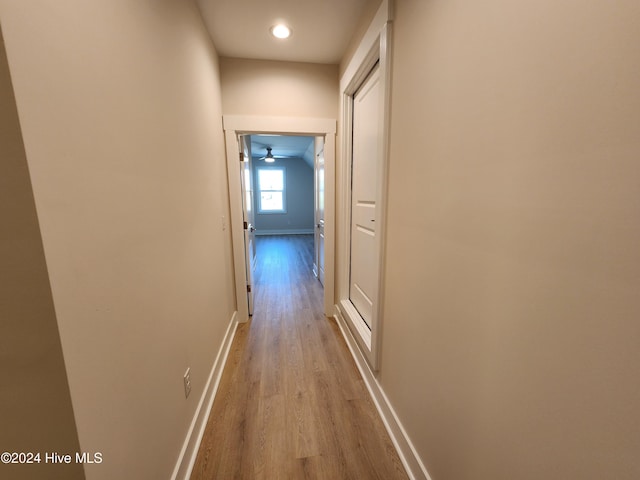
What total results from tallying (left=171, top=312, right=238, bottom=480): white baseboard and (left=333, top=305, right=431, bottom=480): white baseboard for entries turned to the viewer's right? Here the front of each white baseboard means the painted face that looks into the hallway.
1

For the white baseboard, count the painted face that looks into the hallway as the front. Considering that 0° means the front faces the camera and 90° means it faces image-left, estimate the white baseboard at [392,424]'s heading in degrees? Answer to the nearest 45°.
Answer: approximately 90°

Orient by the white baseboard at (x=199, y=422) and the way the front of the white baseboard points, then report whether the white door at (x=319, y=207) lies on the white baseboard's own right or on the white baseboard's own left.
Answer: on the white baseboard's own left

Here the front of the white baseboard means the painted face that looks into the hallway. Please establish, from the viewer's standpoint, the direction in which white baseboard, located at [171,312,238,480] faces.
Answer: facing to the right of the viewer
